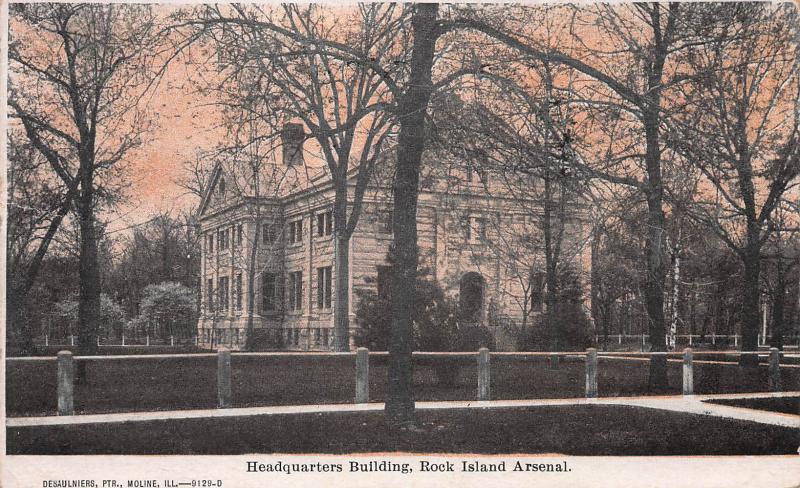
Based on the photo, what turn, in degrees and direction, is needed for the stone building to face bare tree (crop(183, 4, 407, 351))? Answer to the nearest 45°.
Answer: approximately 45° to its right

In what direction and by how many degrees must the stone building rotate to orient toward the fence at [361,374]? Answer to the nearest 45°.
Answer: approximately 45° to its right

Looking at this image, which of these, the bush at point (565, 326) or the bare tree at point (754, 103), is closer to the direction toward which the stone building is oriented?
the bare tree

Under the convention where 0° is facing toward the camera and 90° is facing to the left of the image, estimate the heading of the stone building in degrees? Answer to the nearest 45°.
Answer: approximately 315°
